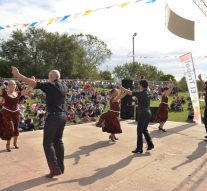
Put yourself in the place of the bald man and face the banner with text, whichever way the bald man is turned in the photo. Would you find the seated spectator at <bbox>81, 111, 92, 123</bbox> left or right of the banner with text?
left

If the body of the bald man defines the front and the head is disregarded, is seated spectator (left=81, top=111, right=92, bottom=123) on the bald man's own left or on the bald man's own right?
on the bald man's own right

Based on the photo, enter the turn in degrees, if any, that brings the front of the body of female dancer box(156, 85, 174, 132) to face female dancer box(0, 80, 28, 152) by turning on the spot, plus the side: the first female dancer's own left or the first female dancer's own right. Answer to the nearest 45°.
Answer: approximately 135° to the first female dancer's own right

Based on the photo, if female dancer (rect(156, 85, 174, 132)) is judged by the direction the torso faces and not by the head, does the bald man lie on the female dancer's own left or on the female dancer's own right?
on the female dancer's own right

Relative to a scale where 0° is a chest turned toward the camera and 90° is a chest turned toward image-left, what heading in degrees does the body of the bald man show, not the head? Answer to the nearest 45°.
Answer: approximately 135°

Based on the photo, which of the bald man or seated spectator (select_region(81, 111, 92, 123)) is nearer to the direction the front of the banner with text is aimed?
the bald man
